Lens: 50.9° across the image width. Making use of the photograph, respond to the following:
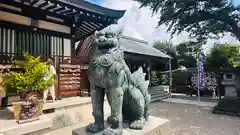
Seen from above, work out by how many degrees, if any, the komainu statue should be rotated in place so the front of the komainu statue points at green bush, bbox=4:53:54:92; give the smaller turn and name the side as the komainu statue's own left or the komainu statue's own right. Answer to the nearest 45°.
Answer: approximately 90° to the komainu statue's own right

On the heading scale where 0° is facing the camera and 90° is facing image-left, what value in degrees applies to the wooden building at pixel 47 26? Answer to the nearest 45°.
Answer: approximately 315°

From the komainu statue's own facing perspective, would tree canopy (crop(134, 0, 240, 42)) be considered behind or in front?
behind

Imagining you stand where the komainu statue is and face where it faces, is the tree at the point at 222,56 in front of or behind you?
behind

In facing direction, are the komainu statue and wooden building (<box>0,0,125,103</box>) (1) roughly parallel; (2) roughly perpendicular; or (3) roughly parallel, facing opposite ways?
roughly perpendicular

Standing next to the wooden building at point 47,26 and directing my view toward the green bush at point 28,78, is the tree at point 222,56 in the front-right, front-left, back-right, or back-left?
back-left

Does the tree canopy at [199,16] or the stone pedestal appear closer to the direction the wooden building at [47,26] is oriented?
the stone pedestal

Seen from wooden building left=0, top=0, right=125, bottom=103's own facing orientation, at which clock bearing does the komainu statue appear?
The komainu statue is roughly at 1 o'clock from the wooden building.

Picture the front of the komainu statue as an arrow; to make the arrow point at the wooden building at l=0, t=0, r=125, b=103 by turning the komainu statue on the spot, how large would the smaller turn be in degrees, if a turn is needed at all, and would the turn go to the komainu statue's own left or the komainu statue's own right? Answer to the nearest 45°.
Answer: approximately 90° to the komainu statue's own right

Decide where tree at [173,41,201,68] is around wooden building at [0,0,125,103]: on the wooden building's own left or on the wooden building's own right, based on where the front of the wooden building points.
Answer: on the wooden building's own left
